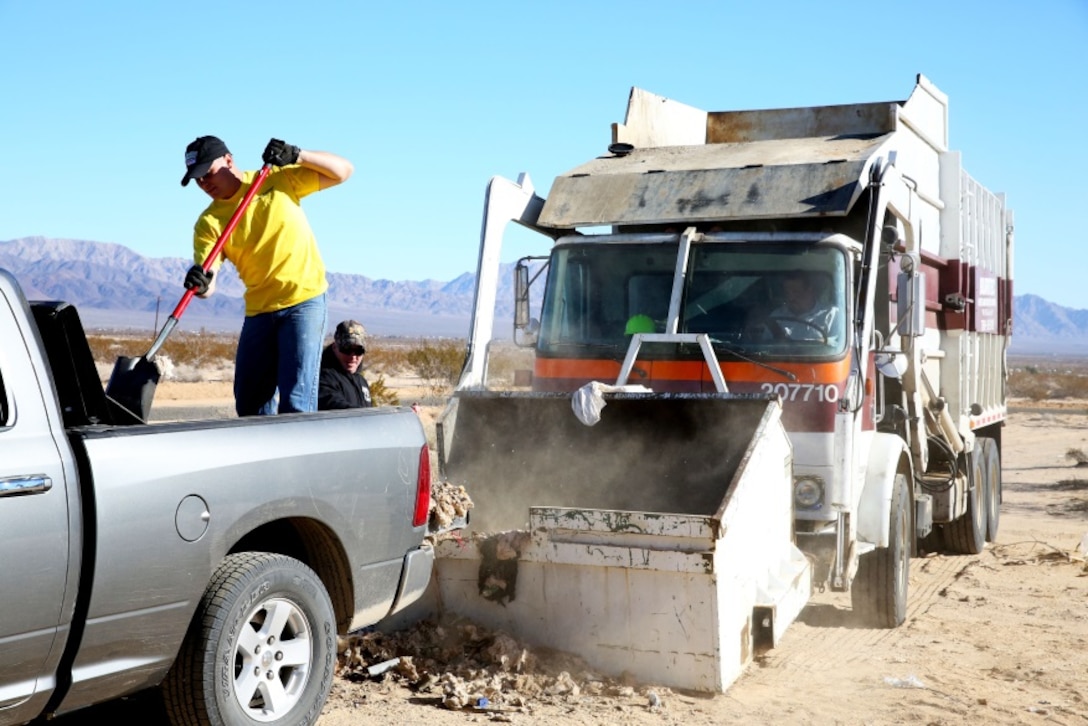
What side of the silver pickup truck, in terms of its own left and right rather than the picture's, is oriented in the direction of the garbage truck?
back

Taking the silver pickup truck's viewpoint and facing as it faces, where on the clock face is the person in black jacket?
The person in black jacket is roughly at 5 o'clock from the silver pickup truck.

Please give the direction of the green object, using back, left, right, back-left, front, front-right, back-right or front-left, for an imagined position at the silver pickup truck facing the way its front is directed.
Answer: back

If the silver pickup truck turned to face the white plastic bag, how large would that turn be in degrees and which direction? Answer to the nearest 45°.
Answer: approximately 180°

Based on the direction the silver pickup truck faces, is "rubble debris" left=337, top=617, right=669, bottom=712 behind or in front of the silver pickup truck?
behind
